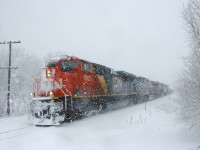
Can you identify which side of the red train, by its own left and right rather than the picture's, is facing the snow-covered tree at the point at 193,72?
left

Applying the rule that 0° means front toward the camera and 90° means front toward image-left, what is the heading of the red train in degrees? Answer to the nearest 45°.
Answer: approximately 45°
